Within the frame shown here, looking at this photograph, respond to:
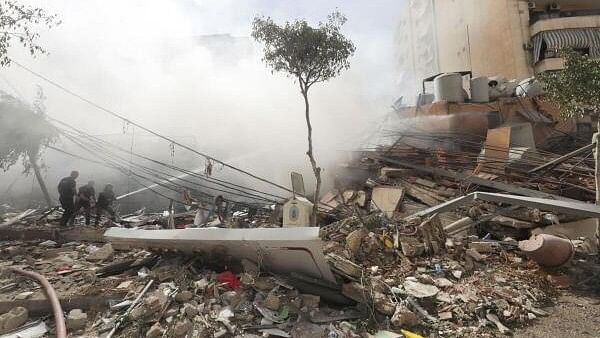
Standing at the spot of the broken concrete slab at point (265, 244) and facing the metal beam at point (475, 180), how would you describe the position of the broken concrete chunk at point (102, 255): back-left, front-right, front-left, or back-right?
back-left

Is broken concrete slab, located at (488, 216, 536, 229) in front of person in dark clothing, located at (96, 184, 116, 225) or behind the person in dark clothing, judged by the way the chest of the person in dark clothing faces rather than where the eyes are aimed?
in front

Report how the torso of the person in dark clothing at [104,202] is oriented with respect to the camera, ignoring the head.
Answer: to the viewer's right

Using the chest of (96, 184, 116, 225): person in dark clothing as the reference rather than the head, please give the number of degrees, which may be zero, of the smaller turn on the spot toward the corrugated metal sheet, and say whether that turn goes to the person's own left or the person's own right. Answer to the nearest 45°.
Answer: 0° — they already face it

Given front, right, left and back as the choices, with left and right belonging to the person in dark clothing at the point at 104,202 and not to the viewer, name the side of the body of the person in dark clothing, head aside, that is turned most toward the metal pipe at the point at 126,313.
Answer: right

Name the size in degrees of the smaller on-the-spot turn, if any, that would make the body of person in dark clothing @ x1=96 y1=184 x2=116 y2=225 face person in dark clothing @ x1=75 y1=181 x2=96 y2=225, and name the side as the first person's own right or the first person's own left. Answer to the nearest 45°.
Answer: approximately 135° to the first person's own right

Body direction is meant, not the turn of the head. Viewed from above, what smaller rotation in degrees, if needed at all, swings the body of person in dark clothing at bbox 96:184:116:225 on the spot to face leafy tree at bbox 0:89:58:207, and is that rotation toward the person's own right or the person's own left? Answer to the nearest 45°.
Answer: approximately 135° to the person's own left

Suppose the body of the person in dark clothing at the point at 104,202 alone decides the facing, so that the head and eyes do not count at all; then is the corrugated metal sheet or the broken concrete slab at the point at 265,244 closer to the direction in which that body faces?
the corrugated metal sheet

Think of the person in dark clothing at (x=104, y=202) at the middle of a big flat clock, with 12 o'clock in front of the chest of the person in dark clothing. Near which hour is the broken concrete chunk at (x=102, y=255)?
The broken concrete chunk is roughly at 3 o'clock from the person in dark clothing.
